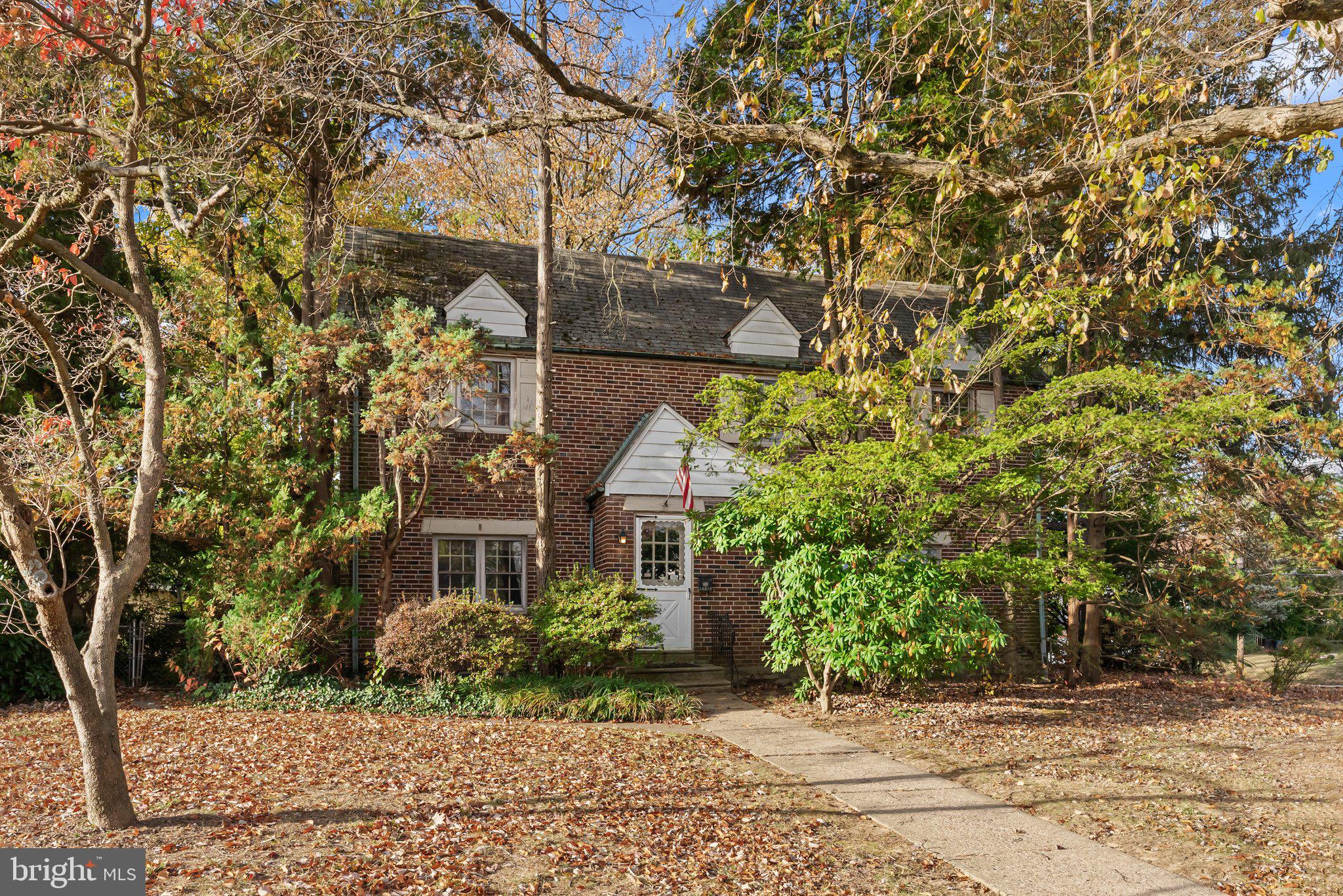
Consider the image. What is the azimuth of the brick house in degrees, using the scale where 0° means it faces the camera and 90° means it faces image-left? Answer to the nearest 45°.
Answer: approximately 0°

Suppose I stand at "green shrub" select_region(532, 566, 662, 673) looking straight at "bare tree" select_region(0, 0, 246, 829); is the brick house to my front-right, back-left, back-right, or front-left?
back-right

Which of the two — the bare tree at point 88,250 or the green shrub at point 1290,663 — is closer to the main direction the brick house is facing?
the bare tree

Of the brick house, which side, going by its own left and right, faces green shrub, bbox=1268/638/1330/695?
left

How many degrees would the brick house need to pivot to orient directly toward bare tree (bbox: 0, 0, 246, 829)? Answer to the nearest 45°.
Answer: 0° — it already faces it

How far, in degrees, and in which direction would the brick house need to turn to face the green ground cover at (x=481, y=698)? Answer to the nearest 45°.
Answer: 0° — it already faces it

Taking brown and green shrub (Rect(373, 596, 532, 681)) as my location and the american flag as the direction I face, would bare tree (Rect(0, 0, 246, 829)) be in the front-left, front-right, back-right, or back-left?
back-right

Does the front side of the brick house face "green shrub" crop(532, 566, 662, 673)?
yes
